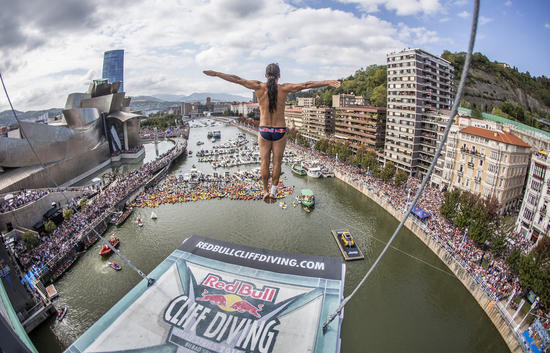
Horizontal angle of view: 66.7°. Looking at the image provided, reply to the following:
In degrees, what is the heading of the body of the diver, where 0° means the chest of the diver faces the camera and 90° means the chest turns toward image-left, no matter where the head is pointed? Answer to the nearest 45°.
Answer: approximately 180°

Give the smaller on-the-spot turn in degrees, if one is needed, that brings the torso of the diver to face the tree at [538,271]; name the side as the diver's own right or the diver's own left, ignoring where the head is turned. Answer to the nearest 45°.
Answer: approximately 45° to the diver's own right

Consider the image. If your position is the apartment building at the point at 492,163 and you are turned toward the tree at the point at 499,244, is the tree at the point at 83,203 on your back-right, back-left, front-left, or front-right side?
front-right

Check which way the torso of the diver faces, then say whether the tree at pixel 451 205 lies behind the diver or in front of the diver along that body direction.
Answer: in front

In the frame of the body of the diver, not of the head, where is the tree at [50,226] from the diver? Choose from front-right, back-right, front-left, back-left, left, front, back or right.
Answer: front-left

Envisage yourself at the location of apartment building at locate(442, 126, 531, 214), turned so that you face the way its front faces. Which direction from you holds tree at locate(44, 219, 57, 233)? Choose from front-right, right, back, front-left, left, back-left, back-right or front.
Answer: front

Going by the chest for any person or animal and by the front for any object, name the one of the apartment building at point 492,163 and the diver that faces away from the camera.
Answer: the diver

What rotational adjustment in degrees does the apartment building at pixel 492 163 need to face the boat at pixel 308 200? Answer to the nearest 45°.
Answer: approximately 45° to its right

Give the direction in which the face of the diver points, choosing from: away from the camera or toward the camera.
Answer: away from the camera

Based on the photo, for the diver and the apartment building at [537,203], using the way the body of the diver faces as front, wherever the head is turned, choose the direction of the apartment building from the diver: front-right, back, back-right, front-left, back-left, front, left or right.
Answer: front-right

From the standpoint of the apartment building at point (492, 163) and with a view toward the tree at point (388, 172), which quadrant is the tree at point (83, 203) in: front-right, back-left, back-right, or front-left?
front-left

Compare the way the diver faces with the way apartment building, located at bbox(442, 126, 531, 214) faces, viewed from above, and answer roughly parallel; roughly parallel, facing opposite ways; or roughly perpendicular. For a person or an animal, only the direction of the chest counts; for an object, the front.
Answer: roughly perpendicular

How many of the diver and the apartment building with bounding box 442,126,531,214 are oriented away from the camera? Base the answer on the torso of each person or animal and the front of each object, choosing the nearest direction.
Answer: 1

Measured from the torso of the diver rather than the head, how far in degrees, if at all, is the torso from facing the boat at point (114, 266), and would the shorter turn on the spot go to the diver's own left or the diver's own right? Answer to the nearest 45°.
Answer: approximately 45° to the diver's own left

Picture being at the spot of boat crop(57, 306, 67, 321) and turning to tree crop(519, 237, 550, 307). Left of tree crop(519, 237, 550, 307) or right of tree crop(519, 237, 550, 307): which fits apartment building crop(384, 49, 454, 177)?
left

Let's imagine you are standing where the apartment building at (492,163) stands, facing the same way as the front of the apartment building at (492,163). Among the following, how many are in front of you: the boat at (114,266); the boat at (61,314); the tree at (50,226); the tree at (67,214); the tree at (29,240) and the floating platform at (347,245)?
6

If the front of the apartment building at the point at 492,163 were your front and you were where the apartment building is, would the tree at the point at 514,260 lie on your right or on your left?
on your left
